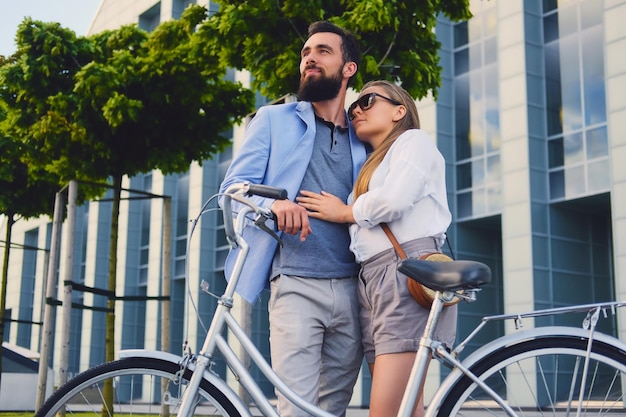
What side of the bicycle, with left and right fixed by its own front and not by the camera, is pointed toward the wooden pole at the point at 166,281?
right

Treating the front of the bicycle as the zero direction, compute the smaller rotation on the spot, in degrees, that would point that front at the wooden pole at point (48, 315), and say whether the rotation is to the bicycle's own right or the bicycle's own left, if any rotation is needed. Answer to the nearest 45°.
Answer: approximately 45° to the bicycle's own right

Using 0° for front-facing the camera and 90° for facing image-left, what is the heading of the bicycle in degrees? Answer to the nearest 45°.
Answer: approximately 90°

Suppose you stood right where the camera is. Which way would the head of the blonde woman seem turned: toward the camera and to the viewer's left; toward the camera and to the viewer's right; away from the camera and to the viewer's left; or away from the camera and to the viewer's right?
toward the camera and to the viewer's left

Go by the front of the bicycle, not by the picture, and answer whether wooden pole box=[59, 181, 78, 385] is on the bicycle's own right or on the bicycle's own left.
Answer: on the bicycle's own right

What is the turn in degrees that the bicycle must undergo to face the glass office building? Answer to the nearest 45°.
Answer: approximately 90° to its right

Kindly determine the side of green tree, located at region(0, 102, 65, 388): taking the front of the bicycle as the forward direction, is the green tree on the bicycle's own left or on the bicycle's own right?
on the bicycle's own right
